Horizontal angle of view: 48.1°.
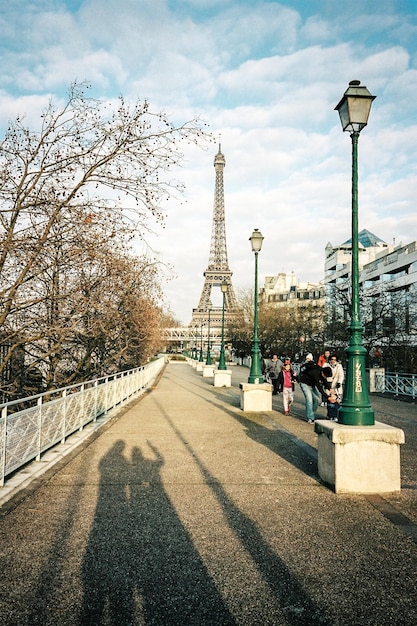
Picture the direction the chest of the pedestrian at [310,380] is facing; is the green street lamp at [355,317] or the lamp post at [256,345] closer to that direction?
the green street lamp

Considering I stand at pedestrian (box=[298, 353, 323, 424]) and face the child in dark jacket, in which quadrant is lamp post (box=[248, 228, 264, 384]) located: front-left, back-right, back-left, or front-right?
back-left

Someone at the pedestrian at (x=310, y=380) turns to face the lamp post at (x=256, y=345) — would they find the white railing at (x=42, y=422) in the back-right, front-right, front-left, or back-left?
back-left

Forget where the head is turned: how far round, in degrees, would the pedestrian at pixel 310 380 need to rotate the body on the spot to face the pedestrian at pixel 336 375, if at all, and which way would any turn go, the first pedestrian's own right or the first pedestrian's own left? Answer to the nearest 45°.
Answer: approximately 135° to the first pedestrian's own left

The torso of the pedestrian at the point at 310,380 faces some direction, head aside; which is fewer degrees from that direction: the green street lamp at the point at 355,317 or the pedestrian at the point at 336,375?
the green street lamp
